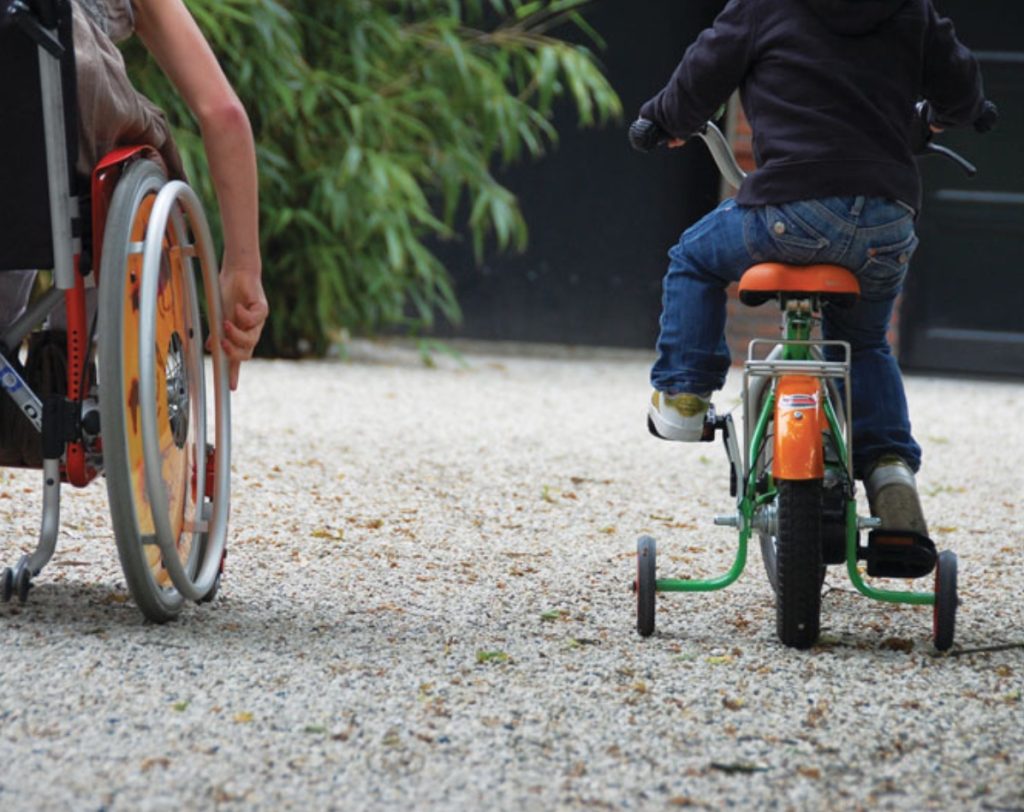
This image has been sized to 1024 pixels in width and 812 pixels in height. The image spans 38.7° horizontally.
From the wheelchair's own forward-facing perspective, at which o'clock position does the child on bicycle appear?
The child on bicycle is roughly at 3 o'clock from the wheelchair.

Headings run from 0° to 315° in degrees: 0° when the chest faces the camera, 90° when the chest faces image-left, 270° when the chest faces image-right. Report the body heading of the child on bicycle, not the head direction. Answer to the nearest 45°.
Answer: approximately 180°

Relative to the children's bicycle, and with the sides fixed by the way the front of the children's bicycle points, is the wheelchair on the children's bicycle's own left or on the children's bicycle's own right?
on the children's bicycle's own left

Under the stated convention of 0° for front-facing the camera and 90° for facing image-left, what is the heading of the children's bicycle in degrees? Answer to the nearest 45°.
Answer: approximately 180°

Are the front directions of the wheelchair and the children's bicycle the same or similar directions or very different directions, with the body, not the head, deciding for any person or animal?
same or similar directions

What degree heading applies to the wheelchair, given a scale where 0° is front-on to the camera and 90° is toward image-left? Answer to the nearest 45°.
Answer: approximately 180°

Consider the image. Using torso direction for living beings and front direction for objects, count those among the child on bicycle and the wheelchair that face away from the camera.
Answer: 2

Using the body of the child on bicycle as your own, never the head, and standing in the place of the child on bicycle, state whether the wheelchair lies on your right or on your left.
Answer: on your left

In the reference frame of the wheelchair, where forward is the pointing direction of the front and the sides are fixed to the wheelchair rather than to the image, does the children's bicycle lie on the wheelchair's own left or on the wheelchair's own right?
on the wheelchair's own right

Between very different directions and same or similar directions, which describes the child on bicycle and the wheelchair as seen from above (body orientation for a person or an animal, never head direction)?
same or similar directions
